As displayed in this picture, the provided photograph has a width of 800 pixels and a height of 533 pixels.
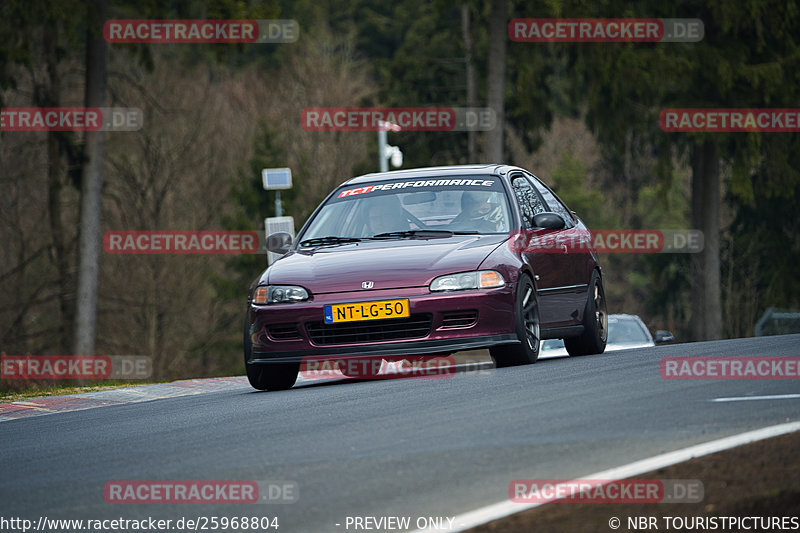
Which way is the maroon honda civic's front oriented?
toward the camera

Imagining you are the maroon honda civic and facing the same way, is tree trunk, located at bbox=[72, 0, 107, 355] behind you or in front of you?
behind

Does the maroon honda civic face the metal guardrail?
no

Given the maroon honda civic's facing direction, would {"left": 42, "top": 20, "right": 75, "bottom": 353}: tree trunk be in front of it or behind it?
behind

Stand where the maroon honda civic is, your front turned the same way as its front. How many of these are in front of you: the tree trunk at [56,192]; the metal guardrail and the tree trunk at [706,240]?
0

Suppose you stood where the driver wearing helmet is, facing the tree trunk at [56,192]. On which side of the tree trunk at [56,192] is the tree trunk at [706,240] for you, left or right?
right

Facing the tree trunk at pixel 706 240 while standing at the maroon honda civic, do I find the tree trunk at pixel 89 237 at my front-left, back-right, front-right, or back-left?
front-left

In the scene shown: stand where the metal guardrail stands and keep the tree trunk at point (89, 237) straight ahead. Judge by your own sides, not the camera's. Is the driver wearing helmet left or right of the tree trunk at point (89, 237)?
left

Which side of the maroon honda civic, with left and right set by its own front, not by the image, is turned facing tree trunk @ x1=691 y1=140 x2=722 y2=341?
back

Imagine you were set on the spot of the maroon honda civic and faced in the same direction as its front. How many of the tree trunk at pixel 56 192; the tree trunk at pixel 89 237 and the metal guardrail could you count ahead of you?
0
